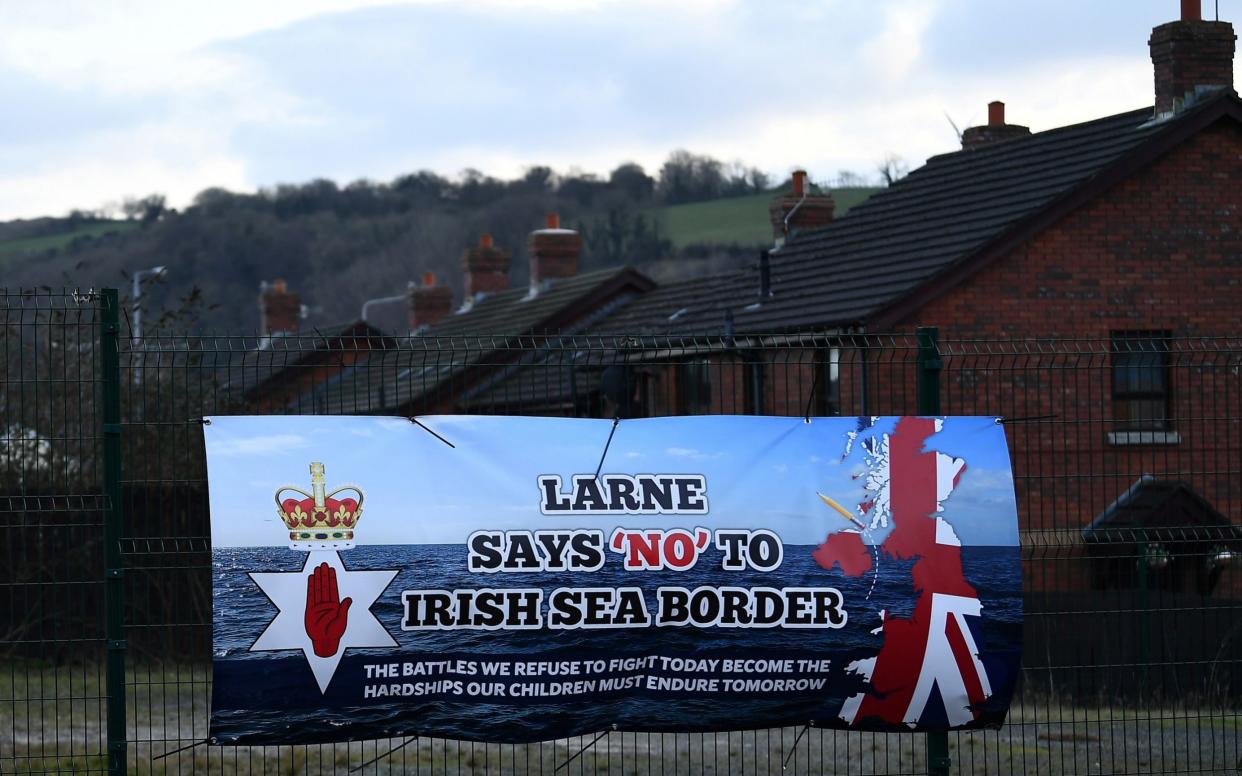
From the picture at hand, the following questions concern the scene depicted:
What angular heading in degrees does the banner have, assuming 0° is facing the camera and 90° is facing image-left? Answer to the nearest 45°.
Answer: approximately 0°
